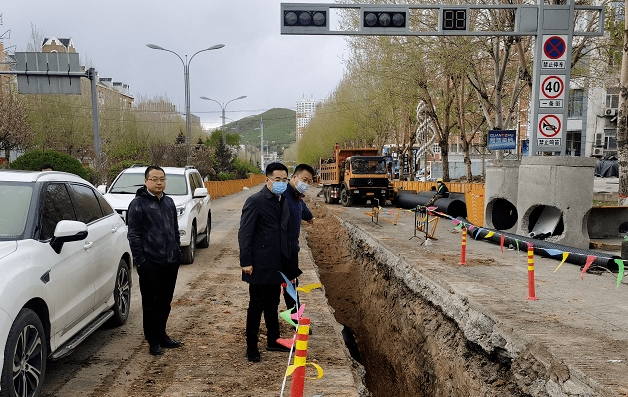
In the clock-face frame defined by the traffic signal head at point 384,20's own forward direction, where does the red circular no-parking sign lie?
The red circular no-parking sign is roughly at 9 o'clock from the traffic signal head.

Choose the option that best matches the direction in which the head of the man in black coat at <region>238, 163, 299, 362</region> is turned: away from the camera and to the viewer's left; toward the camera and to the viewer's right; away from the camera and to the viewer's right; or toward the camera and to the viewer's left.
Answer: toward the camera and to the viewer's right

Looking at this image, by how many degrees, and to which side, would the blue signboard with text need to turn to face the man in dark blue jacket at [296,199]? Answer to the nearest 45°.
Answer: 0° — it already faces them

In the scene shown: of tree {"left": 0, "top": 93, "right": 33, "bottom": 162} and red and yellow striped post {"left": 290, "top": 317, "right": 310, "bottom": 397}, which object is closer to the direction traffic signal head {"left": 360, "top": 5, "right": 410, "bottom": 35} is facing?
the red and yellow striped post

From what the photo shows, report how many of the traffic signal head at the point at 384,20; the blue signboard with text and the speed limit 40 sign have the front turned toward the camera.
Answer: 3

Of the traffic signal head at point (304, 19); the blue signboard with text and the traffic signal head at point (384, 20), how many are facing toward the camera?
3

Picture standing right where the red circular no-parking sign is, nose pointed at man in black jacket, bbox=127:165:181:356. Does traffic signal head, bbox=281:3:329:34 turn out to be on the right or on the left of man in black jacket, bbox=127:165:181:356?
right

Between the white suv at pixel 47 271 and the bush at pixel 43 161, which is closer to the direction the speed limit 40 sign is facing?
the white suv

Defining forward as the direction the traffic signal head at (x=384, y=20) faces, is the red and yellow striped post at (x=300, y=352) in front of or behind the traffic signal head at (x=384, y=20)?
in front

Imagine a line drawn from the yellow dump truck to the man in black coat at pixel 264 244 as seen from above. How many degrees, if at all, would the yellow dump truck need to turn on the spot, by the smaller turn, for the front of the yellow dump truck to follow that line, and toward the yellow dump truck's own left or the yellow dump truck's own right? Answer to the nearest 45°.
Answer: approximately 45° to the yellow dump truck's own right
